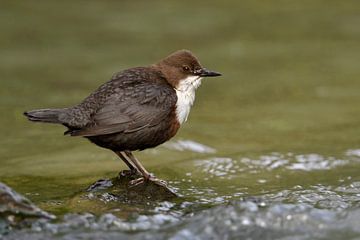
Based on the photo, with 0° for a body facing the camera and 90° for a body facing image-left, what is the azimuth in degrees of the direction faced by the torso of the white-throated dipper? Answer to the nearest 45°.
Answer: approximately 270°
